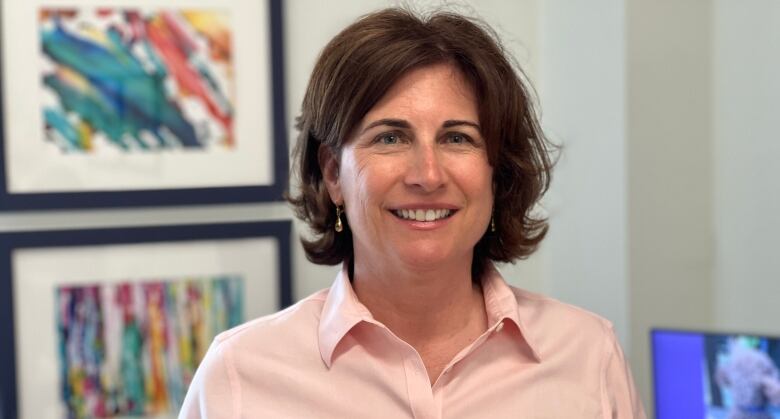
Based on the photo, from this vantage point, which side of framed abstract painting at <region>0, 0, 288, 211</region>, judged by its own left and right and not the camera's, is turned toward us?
front

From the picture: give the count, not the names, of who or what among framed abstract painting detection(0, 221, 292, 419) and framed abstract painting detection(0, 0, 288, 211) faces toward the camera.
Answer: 2

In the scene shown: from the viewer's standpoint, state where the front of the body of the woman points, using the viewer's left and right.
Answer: facing the viewer

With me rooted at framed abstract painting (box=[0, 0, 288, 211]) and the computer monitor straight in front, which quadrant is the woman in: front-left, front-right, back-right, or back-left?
front-right

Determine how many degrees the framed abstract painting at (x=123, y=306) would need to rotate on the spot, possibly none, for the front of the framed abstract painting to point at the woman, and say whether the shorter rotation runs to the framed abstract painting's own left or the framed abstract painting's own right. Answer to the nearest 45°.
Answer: approximately 45° to the framed abstract painting's own left

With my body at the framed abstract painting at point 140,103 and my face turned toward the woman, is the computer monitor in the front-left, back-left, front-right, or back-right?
front-left

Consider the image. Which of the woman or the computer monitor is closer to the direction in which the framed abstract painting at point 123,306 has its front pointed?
the woman
